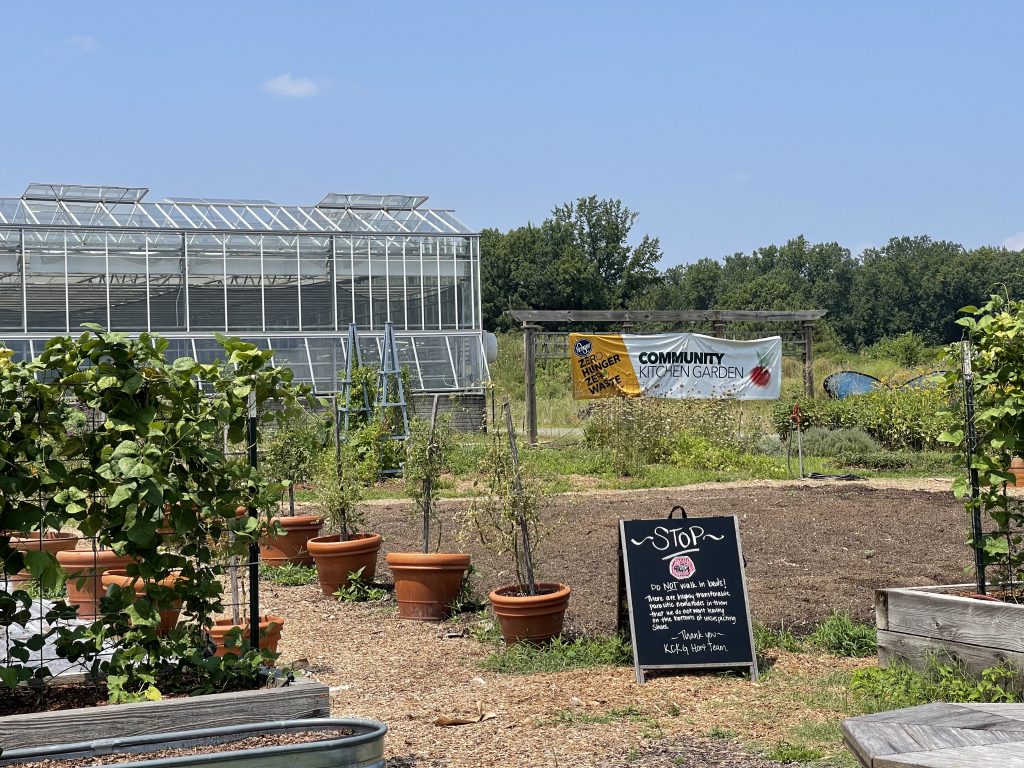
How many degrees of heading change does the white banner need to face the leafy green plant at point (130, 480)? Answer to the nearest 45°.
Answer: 0° — it already faces it

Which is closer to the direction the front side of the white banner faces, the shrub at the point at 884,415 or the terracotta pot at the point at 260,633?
the terracotta pot

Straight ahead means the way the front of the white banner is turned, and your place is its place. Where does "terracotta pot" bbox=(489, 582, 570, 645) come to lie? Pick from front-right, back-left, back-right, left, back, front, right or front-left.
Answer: front

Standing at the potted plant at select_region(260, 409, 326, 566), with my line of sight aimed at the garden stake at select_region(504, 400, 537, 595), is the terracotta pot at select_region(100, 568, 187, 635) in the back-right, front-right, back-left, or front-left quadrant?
front-right

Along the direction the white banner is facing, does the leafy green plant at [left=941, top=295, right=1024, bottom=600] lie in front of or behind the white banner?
in front

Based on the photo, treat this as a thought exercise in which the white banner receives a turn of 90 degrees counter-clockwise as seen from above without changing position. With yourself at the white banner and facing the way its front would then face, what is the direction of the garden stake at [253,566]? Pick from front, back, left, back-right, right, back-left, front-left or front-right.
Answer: right

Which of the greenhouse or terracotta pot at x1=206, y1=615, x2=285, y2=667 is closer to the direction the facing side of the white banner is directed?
the terracotta pot

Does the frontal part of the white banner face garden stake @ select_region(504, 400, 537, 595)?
yes

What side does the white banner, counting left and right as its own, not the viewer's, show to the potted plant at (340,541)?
front

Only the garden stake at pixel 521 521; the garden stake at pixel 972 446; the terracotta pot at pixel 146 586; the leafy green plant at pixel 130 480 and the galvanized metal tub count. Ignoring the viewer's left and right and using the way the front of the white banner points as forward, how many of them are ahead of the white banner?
5

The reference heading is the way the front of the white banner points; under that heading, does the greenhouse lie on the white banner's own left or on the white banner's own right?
on the white banner's own right

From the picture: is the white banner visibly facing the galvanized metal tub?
yes

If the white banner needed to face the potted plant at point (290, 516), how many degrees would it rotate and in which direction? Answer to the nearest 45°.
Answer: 0° — it already faces it

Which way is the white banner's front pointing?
toward the camera

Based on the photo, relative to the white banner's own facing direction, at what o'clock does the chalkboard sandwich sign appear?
The chalkboard sandwich sign is roughly at 12 o'clock from the white banner.

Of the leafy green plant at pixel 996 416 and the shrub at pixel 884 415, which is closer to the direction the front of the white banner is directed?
the leafy green plant

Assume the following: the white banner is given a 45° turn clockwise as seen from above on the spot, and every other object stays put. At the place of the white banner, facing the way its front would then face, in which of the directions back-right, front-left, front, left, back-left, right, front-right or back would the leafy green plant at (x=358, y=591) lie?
front-left

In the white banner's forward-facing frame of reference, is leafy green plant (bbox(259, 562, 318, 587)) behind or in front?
in front
